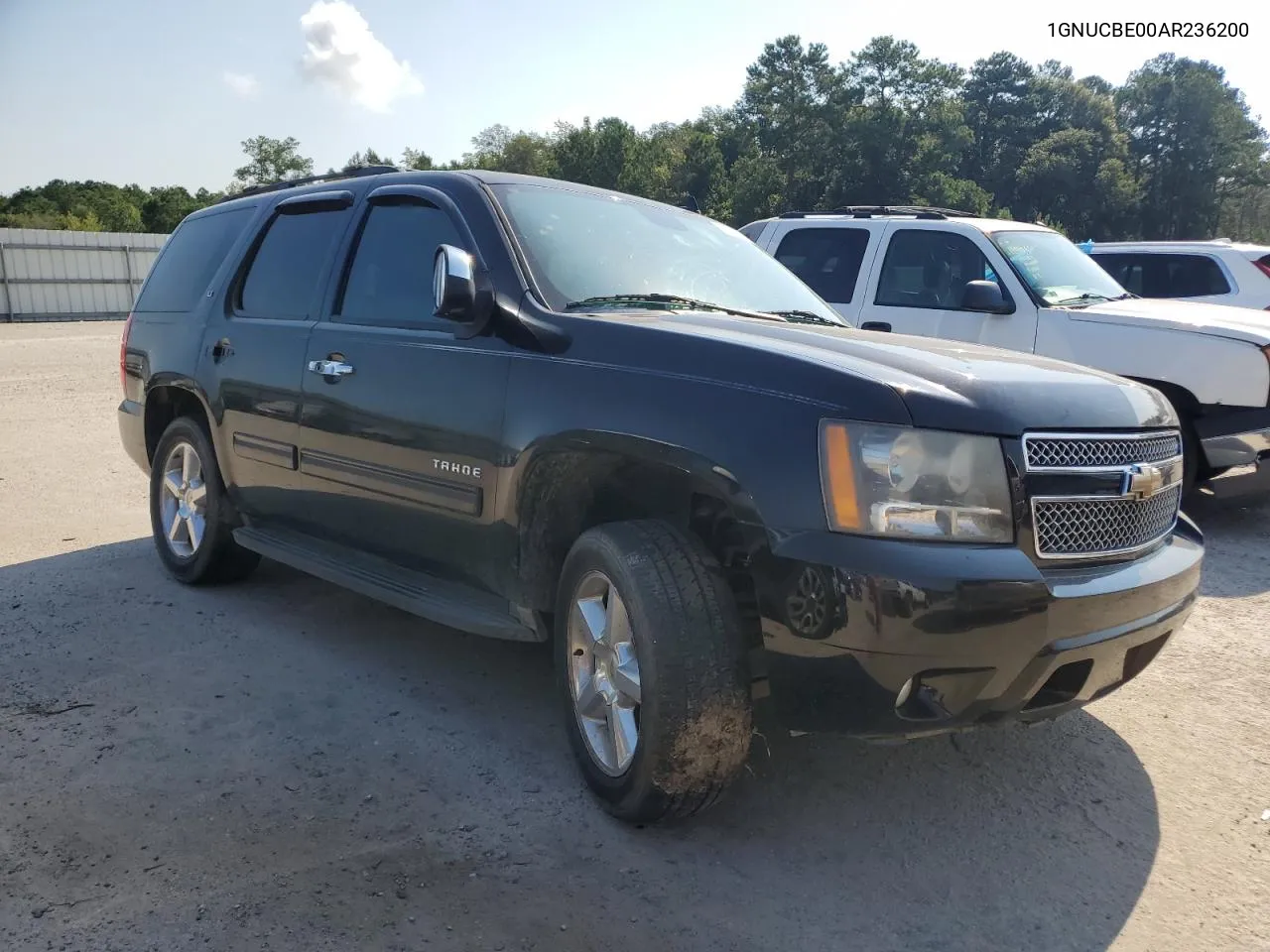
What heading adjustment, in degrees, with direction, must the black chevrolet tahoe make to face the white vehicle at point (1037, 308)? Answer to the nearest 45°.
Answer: approximately 90° to its left

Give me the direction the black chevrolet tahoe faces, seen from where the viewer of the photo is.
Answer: facing the viewer and to the right of the viewer

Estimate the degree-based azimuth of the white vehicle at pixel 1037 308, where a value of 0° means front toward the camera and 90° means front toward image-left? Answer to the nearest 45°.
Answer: approximately 315°

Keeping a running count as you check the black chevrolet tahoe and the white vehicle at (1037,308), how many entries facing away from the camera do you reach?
0

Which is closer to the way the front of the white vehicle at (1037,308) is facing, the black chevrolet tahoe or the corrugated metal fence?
the black chevrolet tahoe

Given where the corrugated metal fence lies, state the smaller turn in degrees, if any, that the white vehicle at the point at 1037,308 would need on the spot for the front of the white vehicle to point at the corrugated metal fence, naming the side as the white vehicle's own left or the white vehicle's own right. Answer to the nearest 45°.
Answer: approximately 180°
